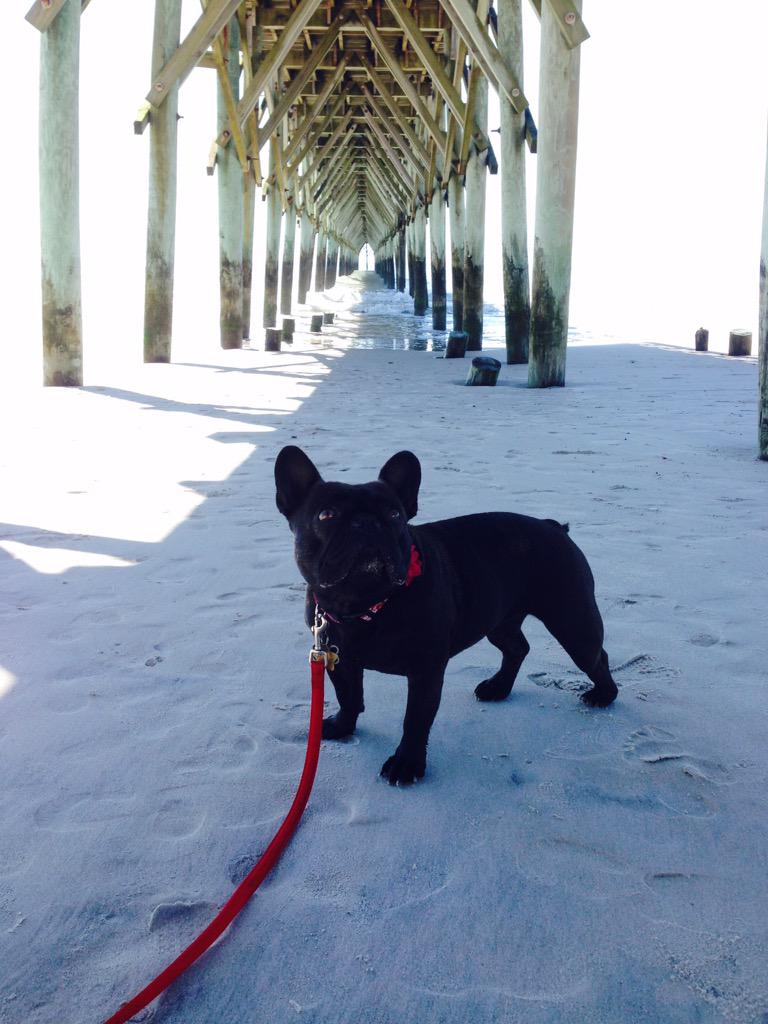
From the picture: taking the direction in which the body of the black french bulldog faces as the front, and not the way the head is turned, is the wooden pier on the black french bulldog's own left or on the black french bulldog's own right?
on the black french bulldog's own right

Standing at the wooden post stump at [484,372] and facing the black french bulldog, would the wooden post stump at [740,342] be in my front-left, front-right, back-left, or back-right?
back-left

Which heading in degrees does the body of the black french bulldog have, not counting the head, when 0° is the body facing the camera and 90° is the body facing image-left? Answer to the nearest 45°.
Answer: approximately 45°

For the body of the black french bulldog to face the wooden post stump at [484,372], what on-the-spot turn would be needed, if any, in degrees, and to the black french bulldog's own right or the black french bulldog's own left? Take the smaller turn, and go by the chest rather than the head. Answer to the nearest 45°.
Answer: approximately 135° to the black french bulldog's own right

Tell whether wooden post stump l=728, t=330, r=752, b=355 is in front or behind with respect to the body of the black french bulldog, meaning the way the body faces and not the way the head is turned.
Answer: behind

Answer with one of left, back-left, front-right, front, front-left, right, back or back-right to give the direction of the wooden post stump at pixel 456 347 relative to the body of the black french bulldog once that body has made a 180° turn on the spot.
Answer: front-left

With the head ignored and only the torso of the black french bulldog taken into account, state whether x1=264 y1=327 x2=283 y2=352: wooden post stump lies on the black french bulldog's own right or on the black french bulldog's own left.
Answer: on the black french bulldog's own right
